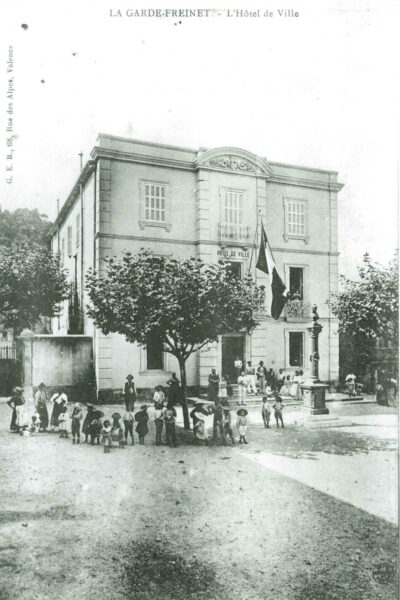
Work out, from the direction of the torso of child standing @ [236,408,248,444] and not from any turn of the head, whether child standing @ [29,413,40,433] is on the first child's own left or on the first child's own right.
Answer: on the first child's own right

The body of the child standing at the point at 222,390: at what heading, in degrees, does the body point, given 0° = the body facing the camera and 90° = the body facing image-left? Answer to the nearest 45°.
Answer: approximately 0°

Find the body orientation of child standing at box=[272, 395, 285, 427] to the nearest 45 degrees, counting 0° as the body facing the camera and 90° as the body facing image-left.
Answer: approximately 0°
